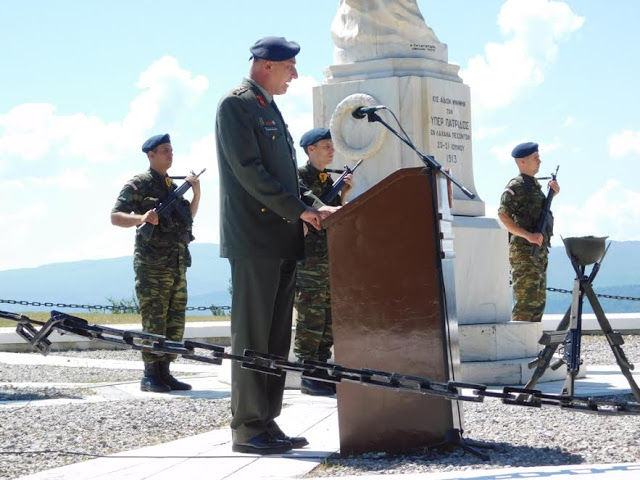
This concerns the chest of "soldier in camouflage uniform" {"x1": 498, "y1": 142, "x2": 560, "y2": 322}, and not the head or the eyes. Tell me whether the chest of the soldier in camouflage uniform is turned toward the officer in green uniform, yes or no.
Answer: no

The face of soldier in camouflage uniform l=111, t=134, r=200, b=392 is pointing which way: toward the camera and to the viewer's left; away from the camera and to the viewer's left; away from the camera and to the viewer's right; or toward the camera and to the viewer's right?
toward the camera and to the viewer's right

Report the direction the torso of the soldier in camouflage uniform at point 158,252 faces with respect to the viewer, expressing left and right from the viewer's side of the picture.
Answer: facing the viewer and to the right of the viewer

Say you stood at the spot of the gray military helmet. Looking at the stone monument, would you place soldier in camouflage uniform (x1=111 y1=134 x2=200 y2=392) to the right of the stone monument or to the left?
left

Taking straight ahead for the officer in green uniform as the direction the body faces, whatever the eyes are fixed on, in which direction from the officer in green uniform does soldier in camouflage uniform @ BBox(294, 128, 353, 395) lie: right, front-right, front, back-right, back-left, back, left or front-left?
left

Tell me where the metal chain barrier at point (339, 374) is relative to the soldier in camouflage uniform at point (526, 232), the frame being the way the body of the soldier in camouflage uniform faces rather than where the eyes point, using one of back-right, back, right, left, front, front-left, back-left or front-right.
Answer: right

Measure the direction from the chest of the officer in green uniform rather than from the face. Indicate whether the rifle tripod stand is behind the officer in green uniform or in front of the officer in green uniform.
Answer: in front
